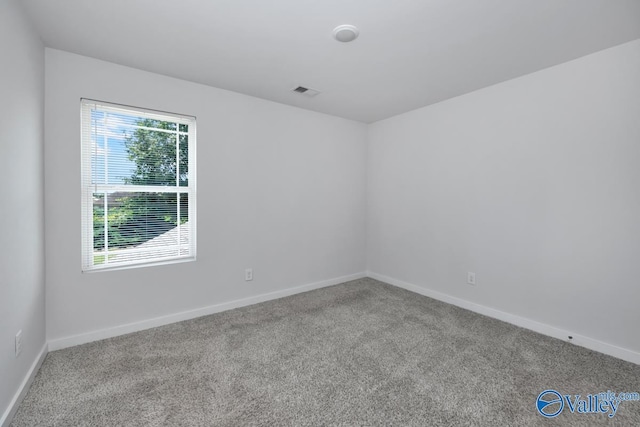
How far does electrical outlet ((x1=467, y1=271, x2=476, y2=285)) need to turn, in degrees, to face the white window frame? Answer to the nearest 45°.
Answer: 0° — it already faces it

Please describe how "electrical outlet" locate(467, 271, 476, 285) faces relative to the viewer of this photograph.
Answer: facing the viewer and to the left of the viewer

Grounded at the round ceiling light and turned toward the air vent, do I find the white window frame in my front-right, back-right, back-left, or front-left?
front-left

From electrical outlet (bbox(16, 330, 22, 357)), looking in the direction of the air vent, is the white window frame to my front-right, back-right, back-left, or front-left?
front-left

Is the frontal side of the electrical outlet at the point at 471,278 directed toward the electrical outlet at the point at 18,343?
yes

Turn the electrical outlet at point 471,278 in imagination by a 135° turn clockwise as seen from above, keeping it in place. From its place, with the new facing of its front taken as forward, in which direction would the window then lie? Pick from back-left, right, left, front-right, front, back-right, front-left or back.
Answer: back-left
